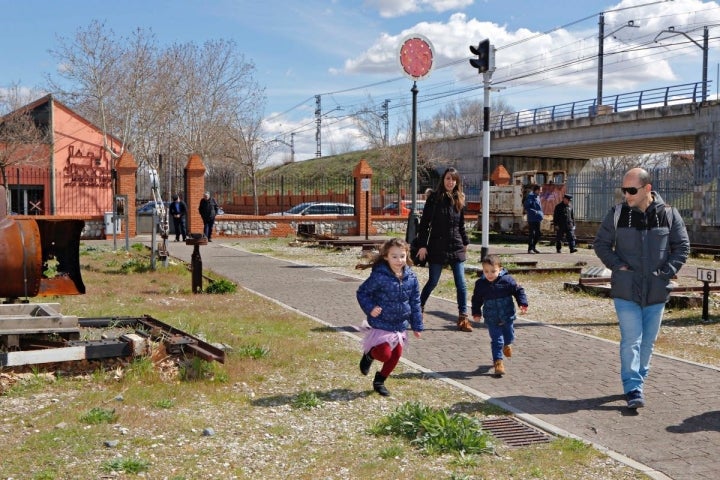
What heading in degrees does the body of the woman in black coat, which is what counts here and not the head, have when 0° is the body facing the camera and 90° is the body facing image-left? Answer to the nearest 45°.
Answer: approximately 315°

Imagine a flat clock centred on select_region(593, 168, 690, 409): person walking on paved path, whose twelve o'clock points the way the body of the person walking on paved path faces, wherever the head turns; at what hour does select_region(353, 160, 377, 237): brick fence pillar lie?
The brick fence pillar is roughly at 5 o'clock from the person walking on paved path.

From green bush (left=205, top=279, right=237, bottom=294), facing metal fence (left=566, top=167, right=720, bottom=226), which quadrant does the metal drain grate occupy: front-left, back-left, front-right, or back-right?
back-right

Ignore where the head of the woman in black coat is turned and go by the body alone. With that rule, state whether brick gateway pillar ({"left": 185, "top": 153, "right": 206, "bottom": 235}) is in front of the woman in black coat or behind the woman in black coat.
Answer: behind

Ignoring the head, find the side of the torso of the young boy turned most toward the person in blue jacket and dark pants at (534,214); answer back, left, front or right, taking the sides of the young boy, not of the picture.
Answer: back

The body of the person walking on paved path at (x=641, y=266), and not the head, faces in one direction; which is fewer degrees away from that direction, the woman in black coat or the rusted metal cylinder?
the rusted metal cylinder

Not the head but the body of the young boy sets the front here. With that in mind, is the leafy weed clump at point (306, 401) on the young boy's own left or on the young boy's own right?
on the young boy's own right

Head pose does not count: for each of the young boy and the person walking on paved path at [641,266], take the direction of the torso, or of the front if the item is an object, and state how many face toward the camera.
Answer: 2

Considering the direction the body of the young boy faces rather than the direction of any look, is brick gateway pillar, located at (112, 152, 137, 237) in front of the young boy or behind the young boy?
behind

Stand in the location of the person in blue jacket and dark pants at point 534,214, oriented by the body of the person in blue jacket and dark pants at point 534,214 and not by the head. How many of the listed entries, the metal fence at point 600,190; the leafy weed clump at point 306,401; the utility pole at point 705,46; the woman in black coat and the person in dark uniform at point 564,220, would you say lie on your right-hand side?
2
